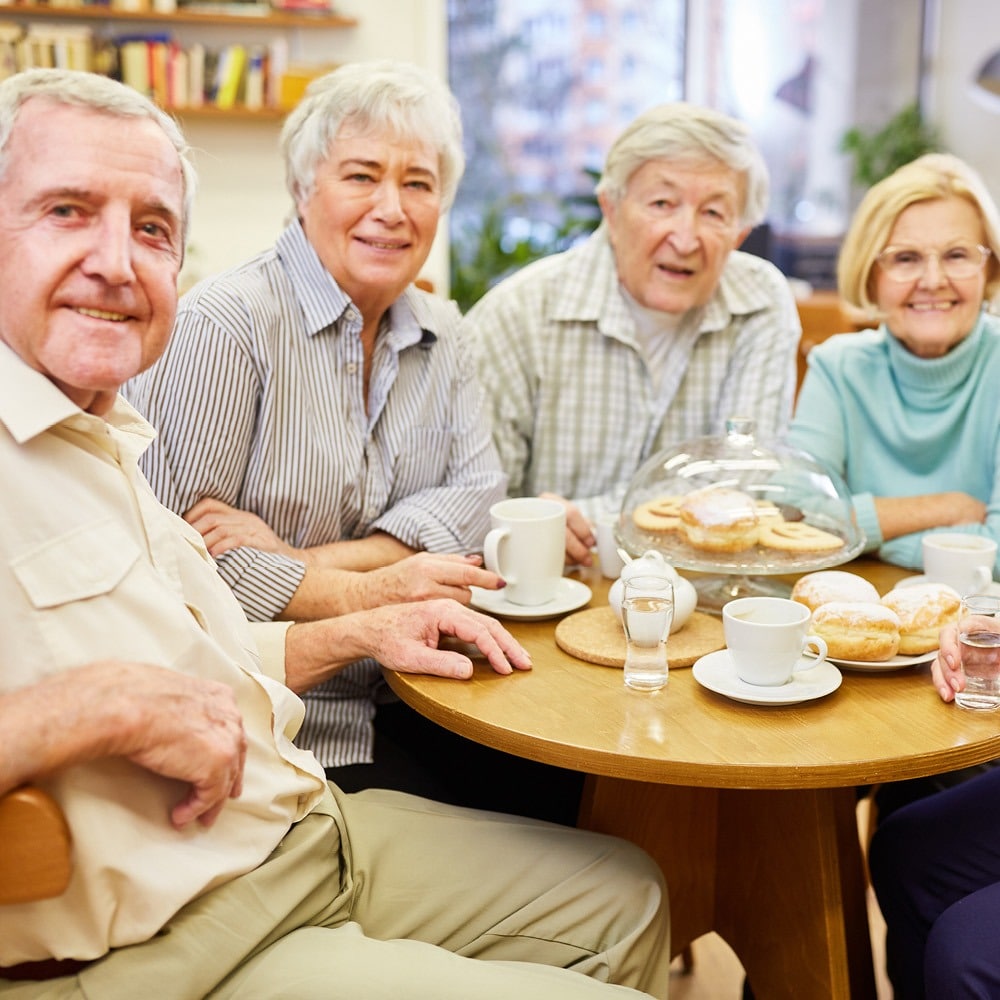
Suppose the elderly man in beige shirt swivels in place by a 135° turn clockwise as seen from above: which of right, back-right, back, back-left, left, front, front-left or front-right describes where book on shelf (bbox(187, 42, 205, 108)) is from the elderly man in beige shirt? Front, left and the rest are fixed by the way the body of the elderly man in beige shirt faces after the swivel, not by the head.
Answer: right

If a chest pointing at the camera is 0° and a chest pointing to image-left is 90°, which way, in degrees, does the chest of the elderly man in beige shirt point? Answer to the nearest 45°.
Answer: approximately 315°

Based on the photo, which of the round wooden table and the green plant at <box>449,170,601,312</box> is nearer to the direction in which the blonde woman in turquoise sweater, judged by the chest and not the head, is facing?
the round wooden table

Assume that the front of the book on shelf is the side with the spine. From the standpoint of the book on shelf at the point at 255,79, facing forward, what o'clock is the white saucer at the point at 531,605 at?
The white saucer is roughly at 12 o'clock from the book on shelf.
